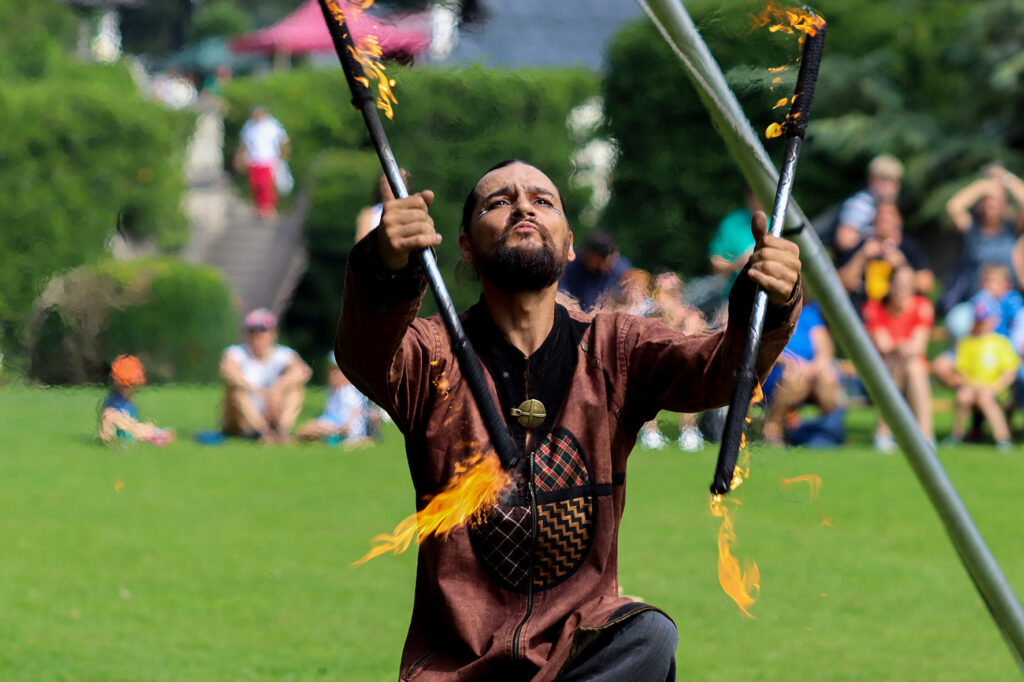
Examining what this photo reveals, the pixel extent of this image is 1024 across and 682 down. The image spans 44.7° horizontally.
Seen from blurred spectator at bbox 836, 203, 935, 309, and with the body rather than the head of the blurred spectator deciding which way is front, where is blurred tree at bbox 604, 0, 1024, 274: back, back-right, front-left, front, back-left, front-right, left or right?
back

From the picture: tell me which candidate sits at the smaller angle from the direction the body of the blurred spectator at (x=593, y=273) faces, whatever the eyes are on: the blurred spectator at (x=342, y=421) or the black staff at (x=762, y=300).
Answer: the black staff

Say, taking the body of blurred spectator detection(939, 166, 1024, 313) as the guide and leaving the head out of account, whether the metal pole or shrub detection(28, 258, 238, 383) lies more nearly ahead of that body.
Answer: the metal pole

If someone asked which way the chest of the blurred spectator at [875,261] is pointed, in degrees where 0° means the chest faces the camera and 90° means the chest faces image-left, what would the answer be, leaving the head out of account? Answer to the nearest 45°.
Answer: approximately 0°

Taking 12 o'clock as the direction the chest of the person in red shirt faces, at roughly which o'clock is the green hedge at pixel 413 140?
The green hedge is roughly at 3 o'clock from the person in red shirt.

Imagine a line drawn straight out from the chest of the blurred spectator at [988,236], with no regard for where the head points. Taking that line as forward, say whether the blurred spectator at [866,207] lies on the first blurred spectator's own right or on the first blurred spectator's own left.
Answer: on the first blurred spectator's own right

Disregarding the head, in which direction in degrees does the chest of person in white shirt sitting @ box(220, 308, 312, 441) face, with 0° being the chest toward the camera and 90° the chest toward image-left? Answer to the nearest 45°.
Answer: approximately 0°

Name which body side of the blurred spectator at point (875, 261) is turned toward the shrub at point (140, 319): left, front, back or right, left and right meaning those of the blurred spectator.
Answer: right
